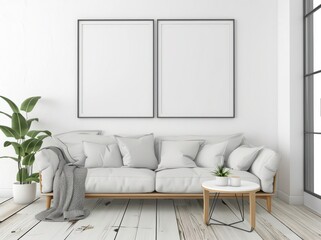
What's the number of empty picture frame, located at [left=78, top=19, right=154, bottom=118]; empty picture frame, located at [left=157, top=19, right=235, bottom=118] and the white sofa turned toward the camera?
3

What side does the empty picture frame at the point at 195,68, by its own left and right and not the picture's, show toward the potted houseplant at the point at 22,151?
right

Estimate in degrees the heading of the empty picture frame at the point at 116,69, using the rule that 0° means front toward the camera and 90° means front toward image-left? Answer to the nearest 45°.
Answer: approximately 0°

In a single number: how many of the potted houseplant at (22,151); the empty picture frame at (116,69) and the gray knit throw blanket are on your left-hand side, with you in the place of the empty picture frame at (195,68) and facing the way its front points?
0

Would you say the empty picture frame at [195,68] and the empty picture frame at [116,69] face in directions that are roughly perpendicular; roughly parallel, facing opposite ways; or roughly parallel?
roughly parallel

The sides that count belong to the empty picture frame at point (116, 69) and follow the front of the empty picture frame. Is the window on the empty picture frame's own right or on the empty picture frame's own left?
on the empty picture frame's own left

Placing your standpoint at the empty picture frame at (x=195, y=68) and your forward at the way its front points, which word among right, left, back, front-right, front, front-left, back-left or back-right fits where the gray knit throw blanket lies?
front-right

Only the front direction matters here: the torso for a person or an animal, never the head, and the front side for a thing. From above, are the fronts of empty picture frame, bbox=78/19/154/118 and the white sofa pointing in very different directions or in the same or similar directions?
same or similar directions

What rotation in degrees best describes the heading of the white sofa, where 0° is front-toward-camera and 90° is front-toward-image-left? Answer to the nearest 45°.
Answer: approximately 0°

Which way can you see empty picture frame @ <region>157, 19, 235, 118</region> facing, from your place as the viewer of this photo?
facing the viewer
